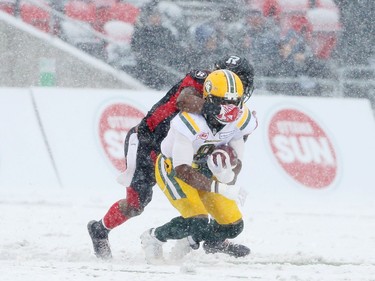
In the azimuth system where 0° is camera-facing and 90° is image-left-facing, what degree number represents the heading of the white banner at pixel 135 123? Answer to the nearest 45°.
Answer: approximately 0°

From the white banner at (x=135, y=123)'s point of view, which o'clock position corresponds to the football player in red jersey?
The football player in red jersey is roughly at 12 o'clock from the white banner.
